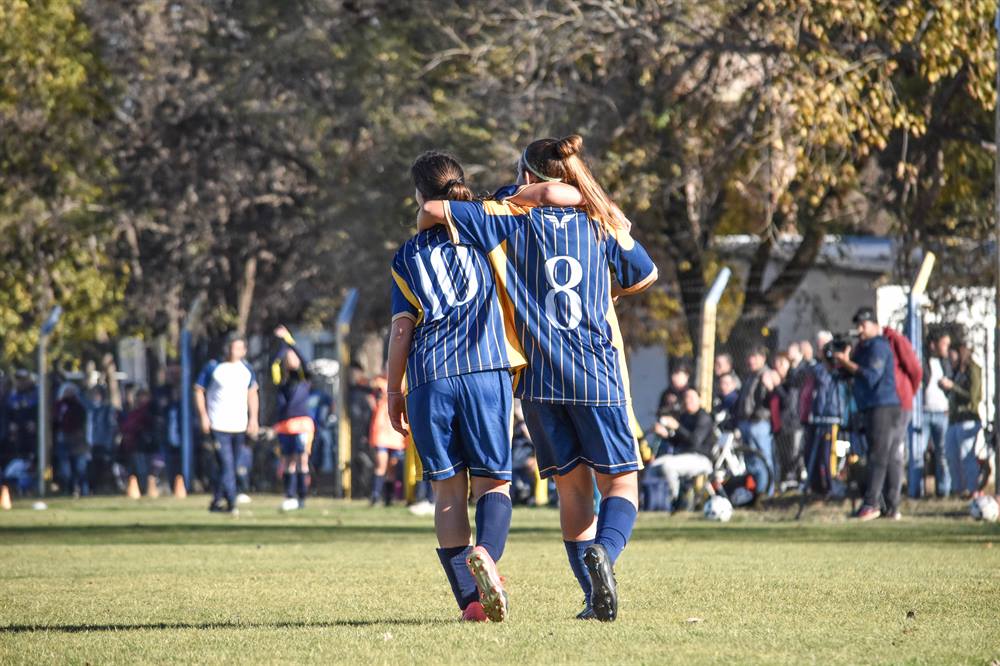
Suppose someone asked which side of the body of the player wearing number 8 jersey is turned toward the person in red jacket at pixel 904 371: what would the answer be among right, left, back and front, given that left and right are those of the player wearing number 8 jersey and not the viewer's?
front

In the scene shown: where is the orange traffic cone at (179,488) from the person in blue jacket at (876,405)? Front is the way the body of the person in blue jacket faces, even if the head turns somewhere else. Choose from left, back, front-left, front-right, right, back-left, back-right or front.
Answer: front-right

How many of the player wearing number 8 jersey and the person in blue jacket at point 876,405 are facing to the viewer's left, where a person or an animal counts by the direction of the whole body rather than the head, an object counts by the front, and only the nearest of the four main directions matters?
1

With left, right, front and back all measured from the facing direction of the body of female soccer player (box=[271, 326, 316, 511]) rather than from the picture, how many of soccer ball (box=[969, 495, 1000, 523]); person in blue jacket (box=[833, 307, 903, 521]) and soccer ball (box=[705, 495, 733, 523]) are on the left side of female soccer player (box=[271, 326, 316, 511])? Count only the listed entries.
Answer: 3

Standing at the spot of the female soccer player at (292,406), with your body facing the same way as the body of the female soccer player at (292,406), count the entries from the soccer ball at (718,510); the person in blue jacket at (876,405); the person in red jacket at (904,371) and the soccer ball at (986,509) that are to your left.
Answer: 4

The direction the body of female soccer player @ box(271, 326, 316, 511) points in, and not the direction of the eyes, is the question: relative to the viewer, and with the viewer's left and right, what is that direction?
facing the viewer and to the left of the viewer

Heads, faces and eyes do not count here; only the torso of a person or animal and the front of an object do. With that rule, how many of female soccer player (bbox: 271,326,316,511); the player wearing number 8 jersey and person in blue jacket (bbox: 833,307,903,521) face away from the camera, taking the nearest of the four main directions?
1

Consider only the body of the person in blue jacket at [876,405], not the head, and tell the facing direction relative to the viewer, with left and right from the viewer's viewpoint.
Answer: facing to the left of the viewer

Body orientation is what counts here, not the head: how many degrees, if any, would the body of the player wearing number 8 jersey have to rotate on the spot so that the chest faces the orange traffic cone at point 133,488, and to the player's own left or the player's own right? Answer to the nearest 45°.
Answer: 0° — they already face it

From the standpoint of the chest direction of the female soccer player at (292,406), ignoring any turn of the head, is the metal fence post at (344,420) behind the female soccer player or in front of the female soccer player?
behind

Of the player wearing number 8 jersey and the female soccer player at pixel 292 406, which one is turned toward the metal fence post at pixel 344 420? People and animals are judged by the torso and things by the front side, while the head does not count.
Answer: the player wearing number 8 jersey

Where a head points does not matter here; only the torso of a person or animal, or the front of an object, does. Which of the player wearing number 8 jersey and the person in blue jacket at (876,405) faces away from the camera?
the player wearing number 8 jersey

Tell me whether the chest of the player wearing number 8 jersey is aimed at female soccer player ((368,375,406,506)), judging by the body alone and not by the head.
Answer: yes

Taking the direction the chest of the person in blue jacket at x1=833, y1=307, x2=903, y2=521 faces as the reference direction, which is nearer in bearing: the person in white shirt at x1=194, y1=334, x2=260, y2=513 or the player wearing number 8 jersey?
the person in white shirt

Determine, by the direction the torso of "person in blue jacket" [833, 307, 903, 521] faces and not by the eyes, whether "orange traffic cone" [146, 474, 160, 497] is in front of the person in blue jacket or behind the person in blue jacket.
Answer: in front

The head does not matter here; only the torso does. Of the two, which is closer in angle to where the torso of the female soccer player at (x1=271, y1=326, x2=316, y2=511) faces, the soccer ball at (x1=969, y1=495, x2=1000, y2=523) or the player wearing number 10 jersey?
the player wearing number 10 jersey

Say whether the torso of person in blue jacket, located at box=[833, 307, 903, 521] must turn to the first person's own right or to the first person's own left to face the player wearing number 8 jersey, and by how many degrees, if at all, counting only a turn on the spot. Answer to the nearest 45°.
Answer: approximately 90° to the first person's own left

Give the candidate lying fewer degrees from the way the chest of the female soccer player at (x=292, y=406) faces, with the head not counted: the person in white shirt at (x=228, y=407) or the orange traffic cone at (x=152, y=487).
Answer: the person in white shirt

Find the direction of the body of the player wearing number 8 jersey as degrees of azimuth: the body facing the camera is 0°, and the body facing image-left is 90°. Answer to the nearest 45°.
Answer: approximately 180°

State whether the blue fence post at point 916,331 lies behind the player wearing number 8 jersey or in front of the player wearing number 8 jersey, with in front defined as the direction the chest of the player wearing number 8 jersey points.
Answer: in front

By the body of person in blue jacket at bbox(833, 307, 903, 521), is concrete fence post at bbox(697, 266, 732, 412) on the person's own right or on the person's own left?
on the person's own right

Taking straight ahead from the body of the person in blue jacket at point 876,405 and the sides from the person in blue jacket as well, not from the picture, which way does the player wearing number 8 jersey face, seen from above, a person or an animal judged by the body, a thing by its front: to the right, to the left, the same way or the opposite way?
to the right
